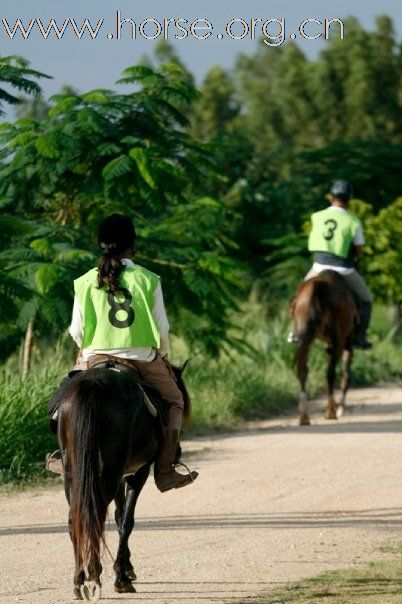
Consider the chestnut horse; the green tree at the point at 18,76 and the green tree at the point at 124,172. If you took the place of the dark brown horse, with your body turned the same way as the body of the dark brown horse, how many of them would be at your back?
0

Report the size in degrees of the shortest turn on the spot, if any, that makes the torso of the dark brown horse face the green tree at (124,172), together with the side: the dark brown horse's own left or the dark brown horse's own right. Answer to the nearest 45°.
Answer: approximately 45° to the dark brown horse's own left

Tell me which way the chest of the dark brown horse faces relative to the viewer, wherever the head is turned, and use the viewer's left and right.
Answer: facing away from the viewer and to the right of the viewer

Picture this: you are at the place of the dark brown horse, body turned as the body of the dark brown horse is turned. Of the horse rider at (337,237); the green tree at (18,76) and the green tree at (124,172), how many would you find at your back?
0

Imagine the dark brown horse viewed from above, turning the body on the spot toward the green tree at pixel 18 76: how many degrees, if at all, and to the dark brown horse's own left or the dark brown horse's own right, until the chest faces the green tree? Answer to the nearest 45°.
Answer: approximately 45° to the dark brown horse's own left

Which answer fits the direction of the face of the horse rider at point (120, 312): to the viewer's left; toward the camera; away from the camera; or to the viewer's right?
away from the camera

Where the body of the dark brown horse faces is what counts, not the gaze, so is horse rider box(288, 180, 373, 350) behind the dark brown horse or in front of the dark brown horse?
in front

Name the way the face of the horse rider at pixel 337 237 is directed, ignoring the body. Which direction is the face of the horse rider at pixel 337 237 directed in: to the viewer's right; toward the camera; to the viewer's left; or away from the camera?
away from the camera
